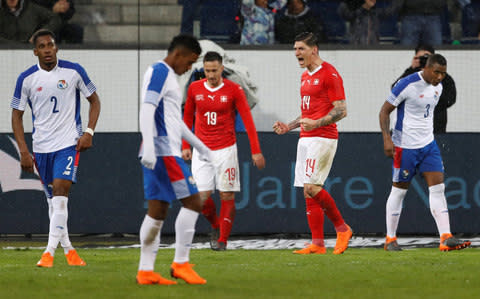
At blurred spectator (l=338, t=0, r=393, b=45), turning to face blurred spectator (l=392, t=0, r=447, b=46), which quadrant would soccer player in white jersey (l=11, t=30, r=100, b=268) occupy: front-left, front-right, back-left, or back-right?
back-right

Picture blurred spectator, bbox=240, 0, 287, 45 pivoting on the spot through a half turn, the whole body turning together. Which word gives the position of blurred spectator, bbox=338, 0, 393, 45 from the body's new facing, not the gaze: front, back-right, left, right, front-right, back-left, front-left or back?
right

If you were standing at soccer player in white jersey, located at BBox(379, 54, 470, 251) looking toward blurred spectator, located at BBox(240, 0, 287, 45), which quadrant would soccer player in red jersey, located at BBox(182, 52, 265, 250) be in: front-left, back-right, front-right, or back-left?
front-left

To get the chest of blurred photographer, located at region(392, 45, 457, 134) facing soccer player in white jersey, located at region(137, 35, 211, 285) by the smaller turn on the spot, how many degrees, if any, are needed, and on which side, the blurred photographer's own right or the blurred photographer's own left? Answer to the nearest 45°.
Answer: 0° — they already face them

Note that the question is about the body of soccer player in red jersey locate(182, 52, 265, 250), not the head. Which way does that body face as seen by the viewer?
toward the camera

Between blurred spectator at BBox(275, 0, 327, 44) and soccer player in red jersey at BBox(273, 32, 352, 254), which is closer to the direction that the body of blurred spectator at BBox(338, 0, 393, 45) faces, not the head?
the soccer player in red jersey

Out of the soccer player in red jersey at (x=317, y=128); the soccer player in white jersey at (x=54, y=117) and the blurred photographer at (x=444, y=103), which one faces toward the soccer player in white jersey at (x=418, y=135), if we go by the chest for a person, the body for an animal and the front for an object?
the blurred photographer

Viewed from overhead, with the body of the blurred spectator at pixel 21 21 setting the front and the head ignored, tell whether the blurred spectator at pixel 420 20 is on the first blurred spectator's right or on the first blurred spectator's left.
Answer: on the first blurred spectator's left

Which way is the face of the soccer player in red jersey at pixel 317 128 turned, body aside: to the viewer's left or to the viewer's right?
to the viewer's left

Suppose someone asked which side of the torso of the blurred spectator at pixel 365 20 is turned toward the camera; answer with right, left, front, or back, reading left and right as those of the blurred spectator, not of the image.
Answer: front

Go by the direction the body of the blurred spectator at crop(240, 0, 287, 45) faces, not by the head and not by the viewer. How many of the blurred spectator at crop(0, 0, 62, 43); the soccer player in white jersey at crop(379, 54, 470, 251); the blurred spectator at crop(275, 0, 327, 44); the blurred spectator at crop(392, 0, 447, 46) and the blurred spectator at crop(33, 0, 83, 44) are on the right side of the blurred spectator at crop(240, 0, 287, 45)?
2

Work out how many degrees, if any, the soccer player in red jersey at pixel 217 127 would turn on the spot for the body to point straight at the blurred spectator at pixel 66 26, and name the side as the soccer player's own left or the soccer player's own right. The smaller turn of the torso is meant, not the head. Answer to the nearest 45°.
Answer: approximately 135° to the soccer player's own right
